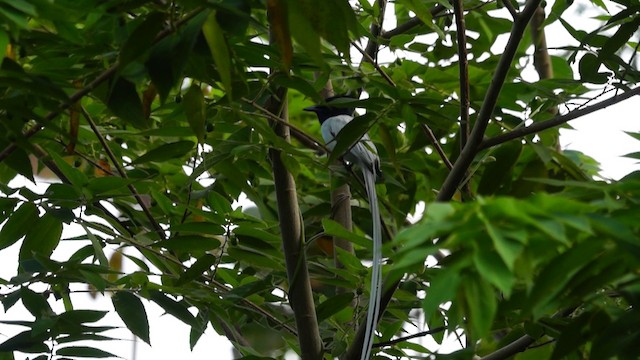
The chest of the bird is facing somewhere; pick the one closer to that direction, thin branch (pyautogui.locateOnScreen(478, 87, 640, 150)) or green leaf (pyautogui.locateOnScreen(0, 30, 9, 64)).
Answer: the green leaf

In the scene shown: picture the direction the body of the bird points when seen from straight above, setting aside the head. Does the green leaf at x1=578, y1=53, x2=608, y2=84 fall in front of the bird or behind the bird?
behind

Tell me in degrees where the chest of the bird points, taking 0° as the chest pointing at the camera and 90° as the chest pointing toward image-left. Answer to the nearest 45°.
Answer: approximately 90°
